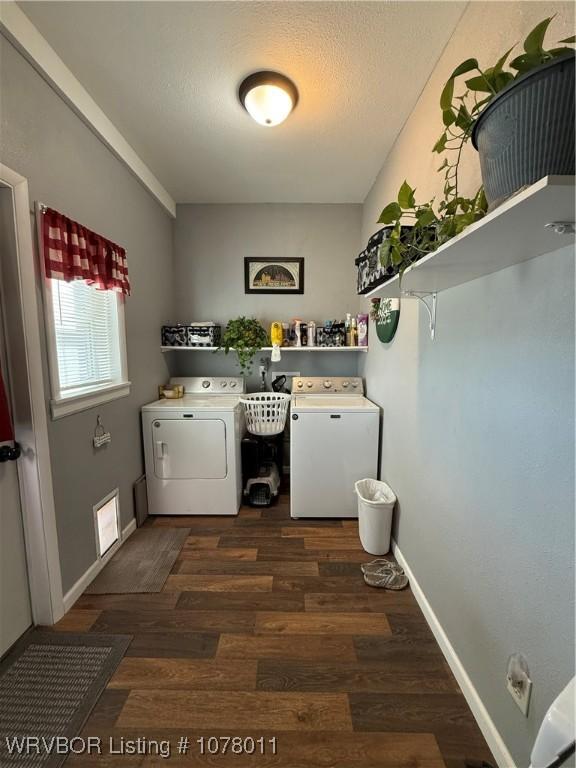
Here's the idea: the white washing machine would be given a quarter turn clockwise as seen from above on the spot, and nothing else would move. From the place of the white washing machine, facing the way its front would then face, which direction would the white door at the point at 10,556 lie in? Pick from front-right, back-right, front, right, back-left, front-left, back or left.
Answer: front-left

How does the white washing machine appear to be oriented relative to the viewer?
toward the camera

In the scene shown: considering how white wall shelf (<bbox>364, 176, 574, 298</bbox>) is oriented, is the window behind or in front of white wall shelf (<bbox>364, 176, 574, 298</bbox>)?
in front

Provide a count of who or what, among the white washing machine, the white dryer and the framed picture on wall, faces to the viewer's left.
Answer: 0

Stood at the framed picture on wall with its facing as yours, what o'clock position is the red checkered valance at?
The red checkered valance is roughly at 1 o'clock from the framed picture on wall.

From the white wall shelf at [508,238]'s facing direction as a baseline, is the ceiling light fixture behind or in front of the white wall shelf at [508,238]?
in front

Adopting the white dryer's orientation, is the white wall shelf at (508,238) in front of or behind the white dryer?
in front

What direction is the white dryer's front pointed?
toward the camera

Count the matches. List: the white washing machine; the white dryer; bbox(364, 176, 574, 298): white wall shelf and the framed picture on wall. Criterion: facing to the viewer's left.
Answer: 1

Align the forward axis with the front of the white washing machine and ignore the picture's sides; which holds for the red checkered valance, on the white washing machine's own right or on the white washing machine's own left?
on the white washing machine's own right

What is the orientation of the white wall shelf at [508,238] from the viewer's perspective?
to the viewer's left

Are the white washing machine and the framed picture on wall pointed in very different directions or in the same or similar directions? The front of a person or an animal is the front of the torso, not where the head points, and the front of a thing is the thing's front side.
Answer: same or similar directions
